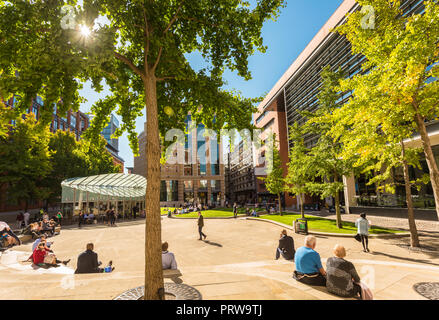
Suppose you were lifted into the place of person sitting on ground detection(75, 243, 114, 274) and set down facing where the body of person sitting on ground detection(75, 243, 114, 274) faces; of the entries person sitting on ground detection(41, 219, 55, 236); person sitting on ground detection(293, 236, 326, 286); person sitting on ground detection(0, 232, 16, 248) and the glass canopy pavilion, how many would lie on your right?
1

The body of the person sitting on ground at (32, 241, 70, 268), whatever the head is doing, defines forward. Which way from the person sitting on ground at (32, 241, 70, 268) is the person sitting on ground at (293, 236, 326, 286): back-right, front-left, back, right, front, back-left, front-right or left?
front-right

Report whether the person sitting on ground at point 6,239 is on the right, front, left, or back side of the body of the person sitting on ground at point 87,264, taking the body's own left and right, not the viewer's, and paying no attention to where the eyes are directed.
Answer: left

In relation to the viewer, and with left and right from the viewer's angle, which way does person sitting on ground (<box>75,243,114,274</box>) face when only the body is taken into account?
facing away from the viewer and to the right of the viewer

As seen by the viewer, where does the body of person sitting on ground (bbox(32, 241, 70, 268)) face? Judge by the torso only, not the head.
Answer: to the viewer's right

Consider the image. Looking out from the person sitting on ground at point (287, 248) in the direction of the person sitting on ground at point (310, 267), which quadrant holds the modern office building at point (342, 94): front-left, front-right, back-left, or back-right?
back-left

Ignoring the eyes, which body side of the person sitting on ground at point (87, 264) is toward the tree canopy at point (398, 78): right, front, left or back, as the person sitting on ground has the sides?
right

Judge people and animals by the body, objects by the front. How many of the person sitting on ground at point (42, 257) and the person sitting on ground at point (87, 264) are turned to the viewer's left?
0

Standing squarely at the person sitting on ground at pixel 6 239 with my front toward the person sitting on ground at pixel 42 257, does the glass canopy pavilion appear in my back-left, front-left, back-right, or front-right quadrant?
back-left
